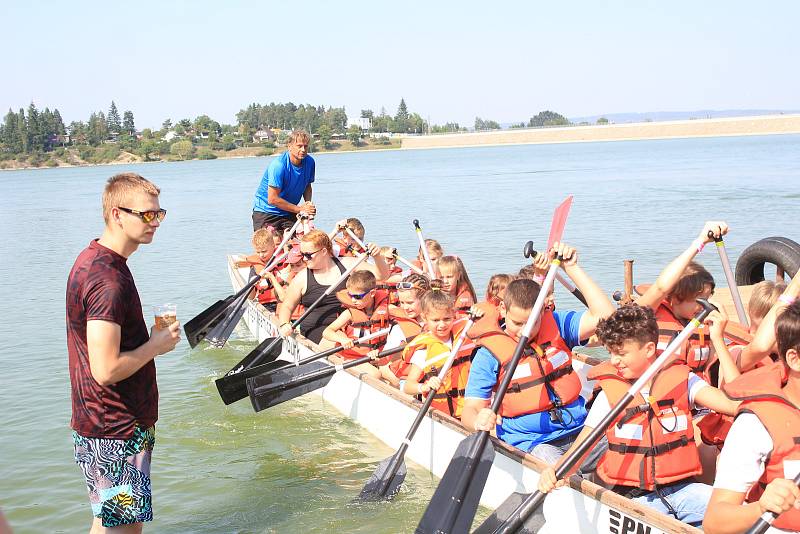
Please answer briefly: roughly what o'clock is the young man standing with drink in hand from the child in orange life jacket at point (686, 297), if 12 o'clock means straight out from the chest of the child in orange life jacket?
The young man standing with drink in hand is roughly at 3 o'clock from the child in orange life jacket.

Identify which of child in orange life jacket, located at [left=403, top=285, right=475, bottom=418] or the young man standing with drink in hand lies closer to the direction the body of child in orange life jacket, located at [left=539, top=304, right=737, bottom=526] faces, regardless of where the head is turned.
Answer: the young man standing with drink in hand

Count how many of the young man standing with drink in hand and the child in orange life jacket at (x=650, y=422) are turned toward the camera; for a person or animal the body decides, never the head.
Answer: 1

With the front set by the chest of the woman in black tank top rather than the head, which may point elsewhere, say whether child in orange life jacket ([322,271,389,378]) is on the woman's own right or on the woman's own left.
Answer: on the woman's own left

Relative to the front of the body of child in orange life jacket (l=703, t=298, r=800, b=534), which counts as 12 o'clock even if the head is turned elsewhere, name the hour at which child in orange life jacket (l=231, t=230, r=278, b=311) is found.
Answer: child in orange life jacket (l=231, t=230, r=278, b=311) is roughly at 6 o'clock from child in orange life jacket (l=703, t=298, r=800, b=534).

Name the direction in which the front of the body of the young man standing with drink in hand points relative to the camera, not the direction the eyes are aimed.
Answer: to the viewer's right

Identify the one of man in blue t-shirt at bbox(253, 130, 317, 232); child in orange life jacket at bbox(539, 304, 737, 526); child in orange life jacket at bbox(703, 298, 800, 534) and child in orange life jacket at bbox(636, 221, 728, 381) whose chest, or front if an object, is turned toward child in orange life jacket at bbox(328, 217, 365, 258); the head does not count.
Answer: the man in blue t-shirt

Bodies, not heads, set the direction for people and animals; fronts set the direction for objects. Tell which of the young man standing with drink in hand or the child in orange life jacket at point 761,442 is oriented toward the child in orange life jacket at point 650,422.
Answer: the young man standing with drink in hand

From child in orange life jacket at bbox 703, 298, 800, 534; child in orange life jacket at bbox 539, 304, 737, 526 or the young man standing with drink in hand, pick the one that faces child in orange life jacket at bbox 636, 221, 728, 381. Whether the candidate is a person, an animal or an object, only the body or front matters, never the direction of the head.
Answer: the young man standing with drink in hand

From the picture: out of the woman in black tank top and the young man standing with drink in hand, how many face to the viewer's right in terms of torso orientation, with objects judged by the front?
1

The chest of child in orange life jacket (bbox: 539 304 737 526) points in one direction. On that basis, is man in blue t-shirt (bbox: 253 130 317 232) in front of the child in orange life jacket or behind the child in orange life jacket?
behind

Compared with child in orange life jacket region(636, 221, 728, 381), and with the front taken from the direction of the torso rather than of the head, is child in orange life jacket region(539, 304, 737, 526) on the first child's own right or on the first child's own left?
on the first child's own right
